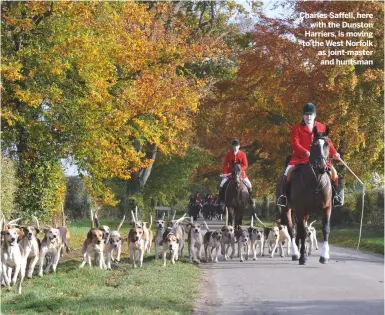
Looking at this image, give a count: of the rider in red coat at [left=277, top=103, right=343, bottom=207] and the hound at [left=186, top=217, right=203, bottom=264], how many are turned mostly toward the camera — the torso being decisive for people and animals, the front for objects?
2

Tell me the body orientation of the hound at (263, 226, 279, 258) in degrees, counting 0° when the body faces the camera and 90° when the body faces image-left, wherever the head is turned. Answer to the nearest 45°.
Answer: approximately 0°

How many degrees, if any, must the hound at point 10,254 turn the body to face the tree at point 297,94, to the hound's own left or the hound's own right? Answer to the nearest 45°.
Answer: approximately 135° to the hound's own left

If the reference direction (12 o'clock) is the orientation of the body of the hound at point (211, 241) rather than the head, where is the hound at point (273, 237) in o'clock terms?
the hound at point (273, 237) is roughly at 9 o'clock from the hound at point (211, 241).

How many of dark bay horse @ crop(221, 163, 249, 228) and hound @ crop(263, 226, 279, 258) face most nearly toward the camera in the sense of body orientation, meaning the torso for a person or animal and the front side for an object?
2

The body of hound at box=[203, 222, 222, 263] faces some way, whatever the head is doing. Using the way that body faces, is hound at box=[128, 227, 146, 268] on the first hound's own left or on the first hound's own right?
on the first hound's own right
